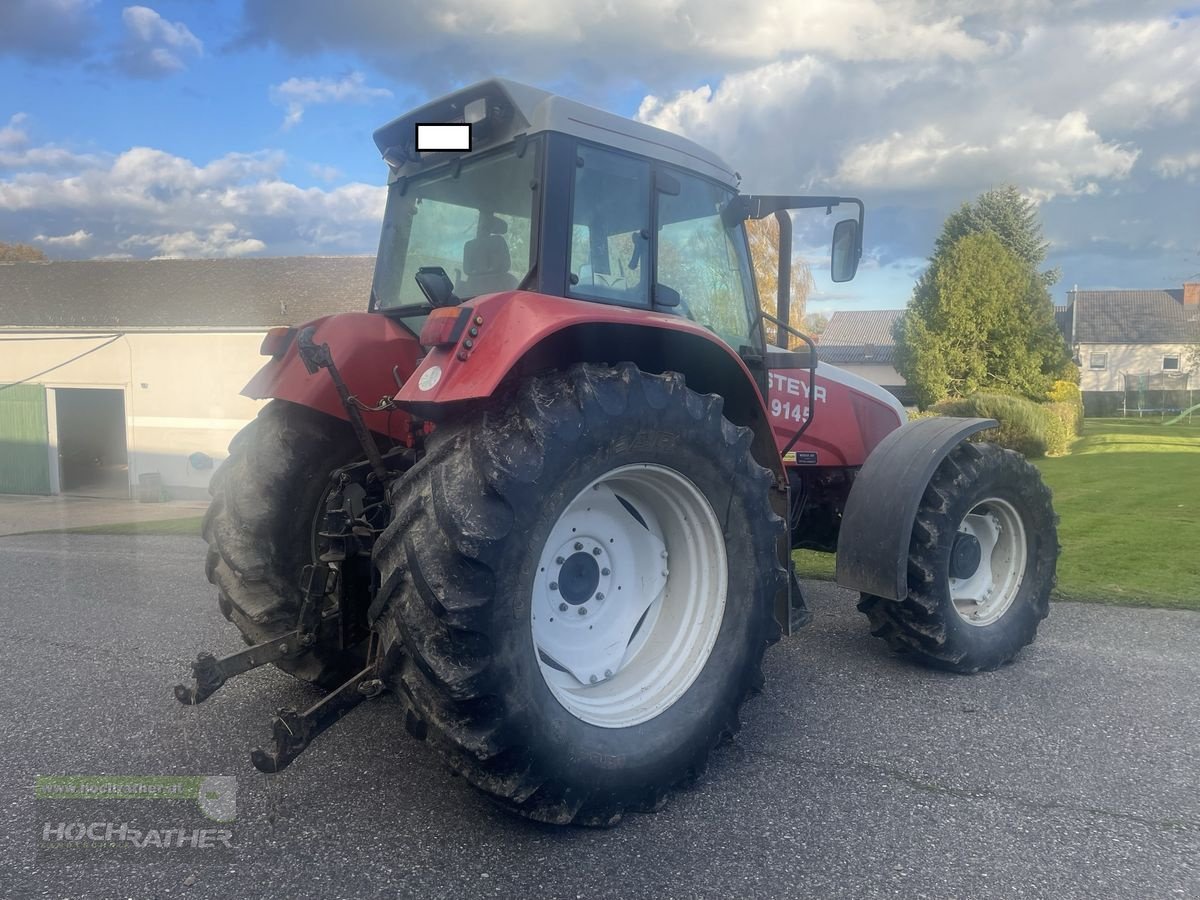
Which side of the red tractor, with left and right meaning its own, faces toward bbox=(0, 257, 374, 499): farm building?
left

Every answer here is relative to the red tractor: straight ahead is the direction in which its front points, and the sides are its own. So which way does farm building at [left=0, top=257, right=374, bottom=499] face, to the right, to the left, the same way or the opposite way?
to the right

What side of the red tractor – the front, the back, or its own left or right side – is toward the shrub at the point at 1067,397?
front

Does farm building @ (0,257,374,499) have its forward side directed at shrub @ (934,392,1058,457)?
no

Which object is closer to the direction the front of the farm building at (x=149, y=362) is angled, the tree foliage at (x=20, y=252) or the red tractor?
the red tractor

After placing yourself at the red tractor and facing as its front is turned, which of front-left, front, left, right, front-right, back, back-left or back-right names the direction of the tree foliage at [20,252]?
left

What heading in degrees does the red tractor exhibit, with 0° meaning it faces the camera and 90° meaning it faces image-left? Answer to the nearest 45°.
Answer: approximately 225°

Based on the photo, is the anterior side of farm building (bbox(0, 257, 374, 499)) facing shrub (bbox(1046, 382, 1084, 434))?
no

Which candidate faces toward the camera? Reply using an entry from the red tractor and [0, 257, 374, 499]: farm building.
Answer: the farm building

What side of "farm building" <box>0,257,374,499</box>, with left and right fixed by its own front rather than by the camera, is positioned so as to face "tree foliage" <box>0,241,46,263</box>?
back

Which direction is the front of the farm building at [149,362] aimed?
toward the camera

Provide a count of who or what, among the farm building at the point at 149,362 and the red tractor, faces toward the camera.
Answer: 1

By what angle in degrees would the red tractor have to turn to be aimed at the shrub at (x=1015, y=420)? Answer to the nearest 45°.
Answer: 0° — it already faces it

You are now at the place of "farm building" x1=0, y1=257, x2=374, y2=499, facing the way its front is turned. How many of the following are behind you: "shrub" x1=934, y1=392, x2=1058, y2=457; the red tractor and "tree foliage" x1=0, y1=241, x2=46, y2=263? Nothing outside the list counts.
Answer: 1

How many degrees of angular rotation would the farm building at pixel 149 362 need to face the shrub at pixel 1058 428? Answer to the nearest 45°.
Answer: approximately 45° to its left

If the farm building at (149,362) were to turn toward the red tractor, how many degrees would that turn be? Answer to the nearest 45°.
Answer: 0° — it already faces it
